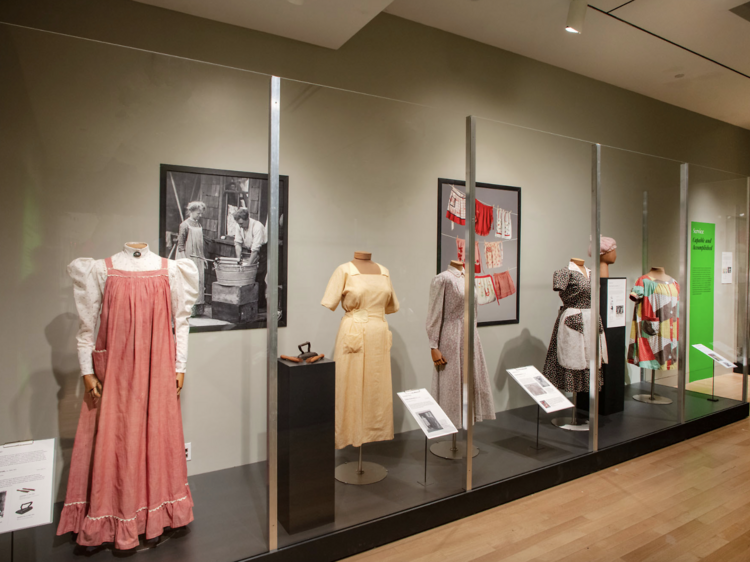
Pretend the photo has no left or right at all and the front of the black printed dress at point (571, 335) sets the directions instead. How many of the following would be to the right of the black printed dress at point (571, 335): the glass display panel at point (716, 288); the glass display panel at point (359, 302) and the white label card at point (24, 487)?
2

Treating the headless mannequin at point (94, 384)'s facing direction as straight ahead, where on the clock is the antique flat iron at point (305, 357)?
The antique flat iron is roughly at 9 o'clock from the headless mannequin.

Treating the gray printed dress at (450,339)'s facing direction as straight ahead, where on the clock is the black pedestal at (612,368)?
The black pedestal is roughly at 9 o'clock from the gray printed dress.

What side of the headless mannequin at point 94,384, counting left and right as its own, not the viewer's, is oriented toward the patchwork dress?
left

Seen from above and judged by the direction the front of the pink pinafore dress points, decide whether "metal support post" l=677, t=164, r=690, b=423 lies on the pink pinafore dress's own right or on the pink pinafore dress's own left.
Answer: on the pink pinafore dress's own left

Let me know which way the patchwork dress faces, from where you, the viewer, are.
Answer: facing the viewer and to the right of the viewer

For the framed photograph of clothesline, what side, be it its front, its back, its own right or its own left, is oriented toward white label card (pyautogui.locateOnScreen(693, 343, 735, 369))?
left

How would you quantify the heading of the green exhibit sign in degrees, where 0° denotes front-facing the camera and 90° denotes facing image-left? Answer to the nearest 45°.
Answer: approximately 315°

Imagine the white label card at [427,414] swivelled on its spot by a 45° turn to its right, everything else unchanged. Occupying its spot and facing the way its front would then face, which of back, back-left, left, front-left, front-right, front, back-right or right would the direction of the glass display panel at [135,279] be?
front-right

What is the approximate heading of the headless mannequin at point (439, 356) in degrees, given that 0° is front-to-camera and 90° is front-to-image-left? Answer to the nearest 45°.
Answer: approximately 315°

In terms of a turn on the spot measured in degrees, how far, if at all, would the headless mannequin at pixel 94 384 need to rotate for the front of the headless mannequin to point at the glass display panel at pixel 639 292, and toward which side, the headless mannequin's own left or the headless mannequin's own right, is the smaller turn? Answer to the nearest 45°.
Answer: approximately 90° to the headless mannequin's own left

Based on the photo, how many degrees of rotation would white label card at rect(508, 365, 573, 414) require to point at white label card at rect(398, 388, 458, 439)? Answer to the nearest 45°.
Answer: approximately 90° to its right

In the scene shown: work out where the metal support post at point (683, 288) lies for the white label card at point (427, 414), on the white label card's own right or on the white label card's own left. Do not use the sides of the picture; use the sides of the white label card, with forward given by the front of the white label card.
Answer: on the white label card's own left
